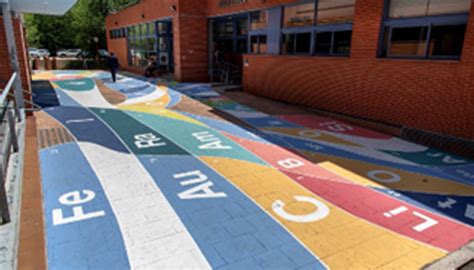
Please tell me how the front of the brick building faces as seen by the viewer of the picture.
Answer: facing the viewer and to the left of the viewer

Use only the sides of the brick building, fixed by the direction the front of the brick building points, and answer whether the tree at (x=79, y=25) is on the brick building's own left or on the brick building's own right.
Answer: on the brick building's own right

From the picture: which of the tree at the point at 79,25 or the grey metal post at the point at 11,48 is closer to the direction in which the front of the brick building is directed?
the grey metal post
